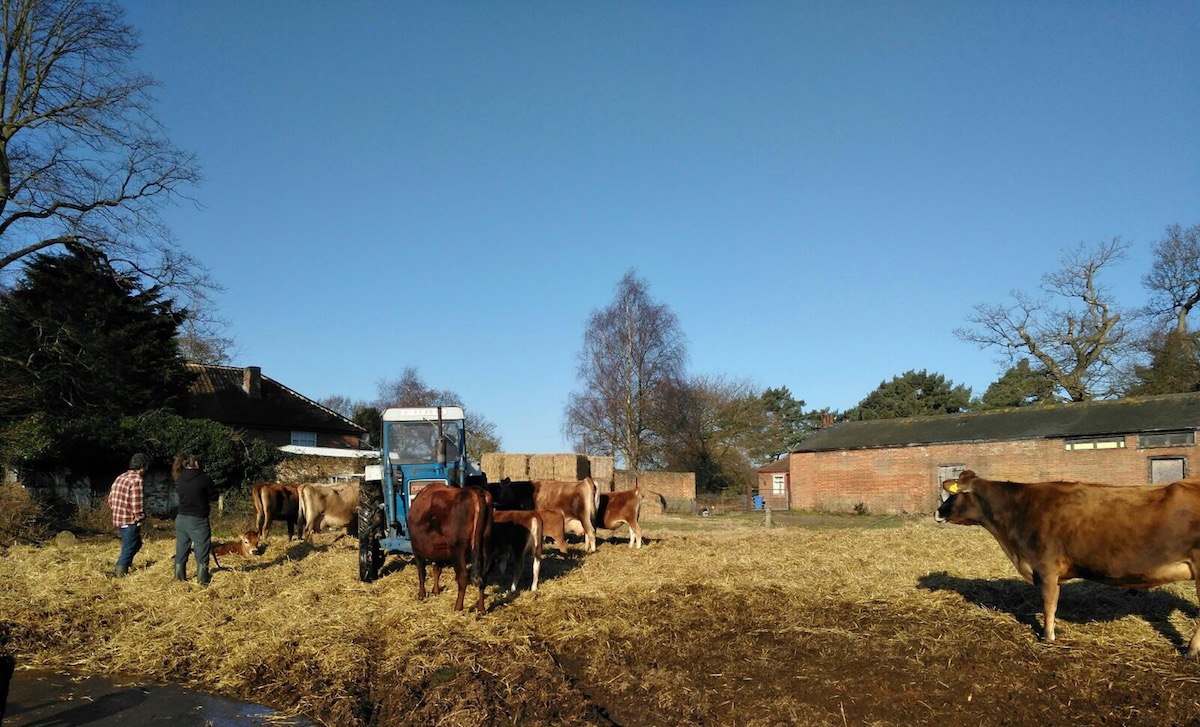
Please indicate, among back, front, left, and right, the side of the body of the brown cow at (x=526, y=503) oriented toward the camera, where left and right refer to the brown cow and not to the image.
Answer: left

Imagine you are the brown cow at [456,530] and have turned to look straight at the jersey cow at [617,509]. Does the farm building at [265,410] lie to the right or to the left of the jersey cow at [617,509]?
left

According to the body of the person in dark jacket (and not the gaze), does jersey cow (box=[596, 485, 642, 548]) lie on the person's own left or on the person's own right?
on the person's own right

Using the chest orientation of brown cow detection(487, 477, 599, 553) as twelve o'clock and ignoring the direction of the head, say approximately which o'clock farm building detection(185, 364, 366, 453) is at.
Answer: The farm building is roughly at 2 o'clock from the brown cow.

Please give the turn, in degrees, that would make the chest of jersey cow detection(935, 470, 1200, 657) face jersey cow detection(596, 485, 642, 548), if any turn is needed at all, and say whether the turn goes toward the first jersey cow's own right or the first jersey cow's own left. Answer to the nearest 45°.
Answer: approximately 45° to the first jersey cow's own right

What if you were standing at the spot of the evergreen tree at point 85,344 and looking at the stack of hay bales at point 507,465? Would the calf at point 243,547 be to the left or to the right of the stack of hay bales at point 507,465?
right

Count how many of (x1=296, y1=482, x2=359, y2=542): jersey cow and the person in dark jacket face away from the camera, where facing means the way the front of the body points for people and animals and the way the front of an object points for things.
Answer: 1

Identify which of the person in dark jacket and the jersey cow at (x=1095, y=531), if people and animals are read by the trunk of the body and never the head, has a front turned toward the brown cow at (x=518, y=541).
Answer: the jersey cow

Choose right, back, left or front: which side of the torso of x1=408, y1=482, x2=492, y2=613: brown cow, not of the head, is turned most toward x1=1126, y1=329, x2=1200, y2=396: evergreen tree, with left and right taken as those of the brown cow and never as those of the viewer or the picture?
right

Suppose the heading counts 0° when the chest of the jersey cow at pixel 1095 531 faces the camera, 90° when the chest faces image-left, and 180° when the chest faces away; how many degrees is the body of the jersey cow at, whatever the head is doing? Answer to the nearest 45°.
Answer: approximately 90°

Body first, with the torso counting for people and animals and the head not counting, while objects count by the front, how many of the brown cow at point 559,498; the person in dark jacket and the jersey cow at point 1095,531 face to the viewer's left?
2

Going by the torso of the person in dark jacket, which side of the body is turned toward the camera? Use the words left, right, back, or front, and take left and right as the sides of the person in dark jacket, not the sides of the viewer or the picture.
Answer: back
